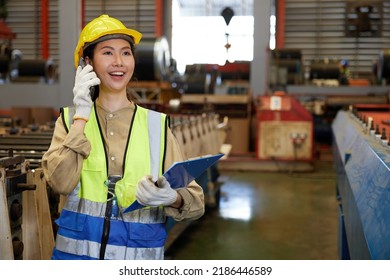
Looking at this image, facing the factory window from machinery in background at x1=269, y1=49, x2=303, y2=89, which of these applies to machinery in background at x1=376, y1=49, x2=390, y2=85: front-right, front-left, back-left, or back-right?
back-right

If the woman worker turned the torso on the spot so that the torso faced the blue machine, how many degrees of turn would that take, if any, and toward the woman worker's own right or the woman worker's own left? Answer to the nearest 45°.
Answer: approximately 90° to the woman worker's own left

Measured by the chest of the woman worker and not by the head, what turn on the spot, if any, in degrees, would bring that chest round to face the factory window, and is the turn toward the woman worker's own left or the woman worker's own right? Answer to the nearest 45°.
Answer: approximately 180°

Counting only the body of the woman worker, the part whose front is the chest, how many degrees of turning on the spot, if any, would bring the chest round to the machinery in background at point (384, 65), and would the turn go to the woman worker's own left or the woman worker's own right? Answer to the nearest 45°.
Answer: approximately 135° to the woman worker's own left

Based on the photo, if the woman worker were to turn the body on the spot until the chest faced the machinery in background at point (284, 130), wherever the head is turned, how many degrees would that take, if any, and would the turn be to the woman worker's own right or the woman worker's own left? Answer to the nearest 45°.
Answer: approximately 180°

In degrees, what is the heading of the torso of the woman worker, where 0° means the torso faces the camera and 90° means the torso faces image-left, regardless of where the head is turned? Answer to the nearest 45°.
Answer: approximately 0°

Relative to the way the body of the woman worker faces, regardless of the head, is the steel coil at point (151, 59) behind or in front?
behind

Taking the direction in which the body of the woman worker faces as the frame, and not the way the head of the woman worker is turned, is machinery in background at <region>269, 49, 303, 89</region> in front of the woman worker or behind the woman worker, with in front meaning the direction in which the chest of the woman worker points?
behind

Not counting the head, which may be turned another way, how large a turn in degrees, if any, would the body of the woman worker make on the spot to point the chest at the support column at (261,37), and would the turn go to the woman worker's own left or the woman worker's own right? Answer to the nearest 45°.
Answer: approximately 180°
